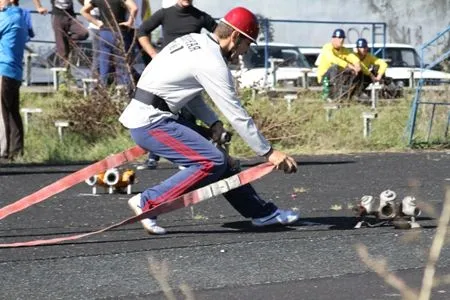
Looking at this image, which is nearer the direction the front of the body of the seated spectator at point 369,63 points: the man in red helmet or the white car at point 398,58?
the man in red helmet

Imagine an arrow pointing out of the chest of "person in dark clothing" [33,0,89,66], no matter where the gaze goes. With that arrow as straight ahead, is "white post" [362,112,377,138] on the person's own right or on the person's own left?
on the person's own left

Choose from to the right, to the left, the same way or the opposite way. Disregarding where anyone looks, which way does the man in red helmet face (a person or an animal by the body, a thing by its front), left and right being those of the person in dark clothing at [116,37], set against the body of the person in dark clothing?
to the left

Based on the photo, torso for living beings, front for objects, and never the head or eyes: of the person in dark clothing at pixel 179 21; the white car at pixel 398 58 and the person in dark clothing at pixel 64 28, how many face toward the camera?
2

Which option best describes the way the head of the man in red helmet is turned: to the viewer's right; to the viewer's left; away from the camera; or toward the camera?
to the viewer's right
